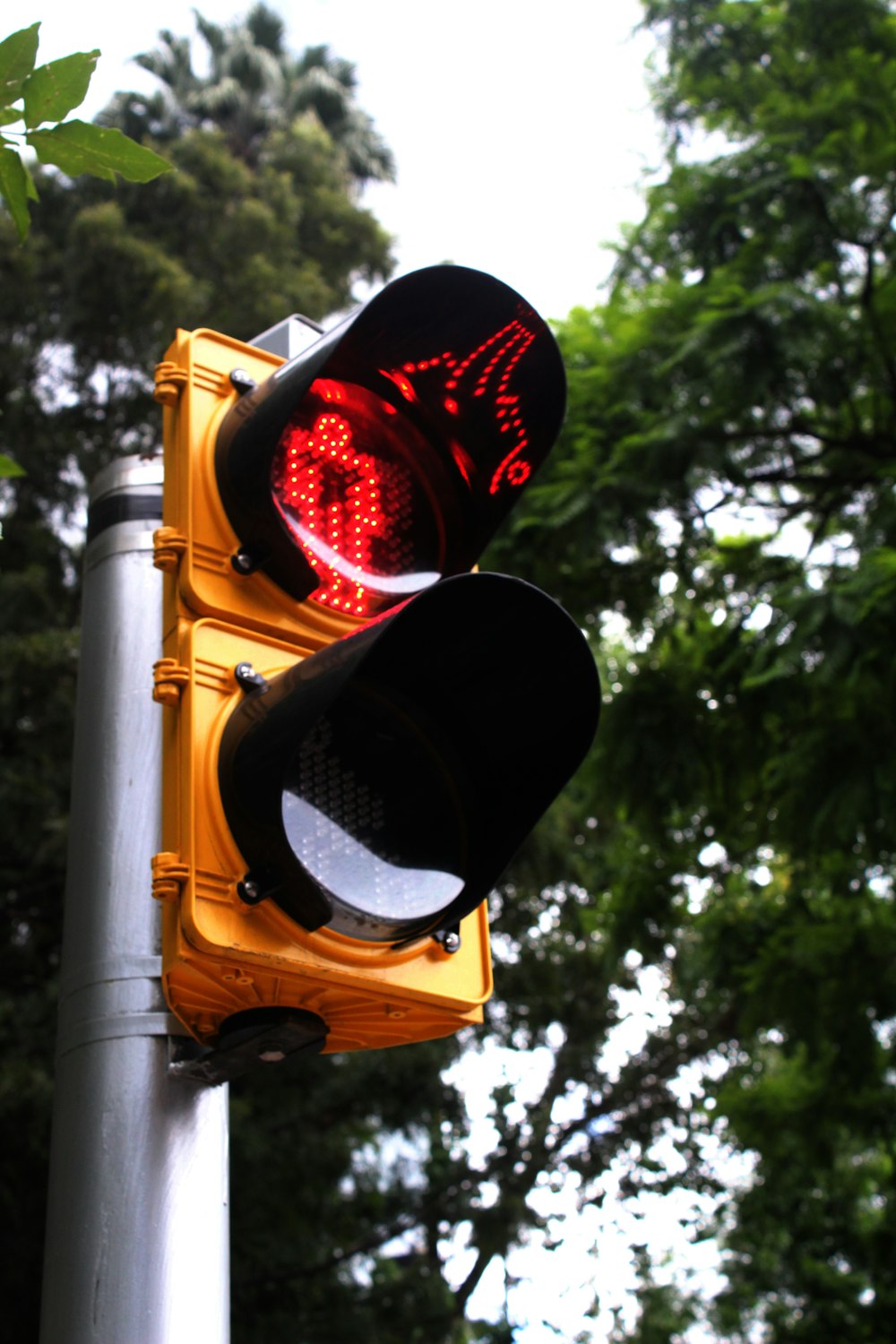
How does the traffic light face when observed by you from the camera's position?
facing the viewer and to the right of the viewer

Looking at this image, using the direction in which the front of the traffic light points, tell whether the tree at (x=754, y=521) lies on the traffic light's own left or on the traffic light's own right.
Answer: on the traffic light's own left

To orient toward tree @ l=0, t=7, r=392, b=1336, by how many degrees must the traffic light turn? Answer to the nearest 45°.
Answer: approximately 135° to its left
